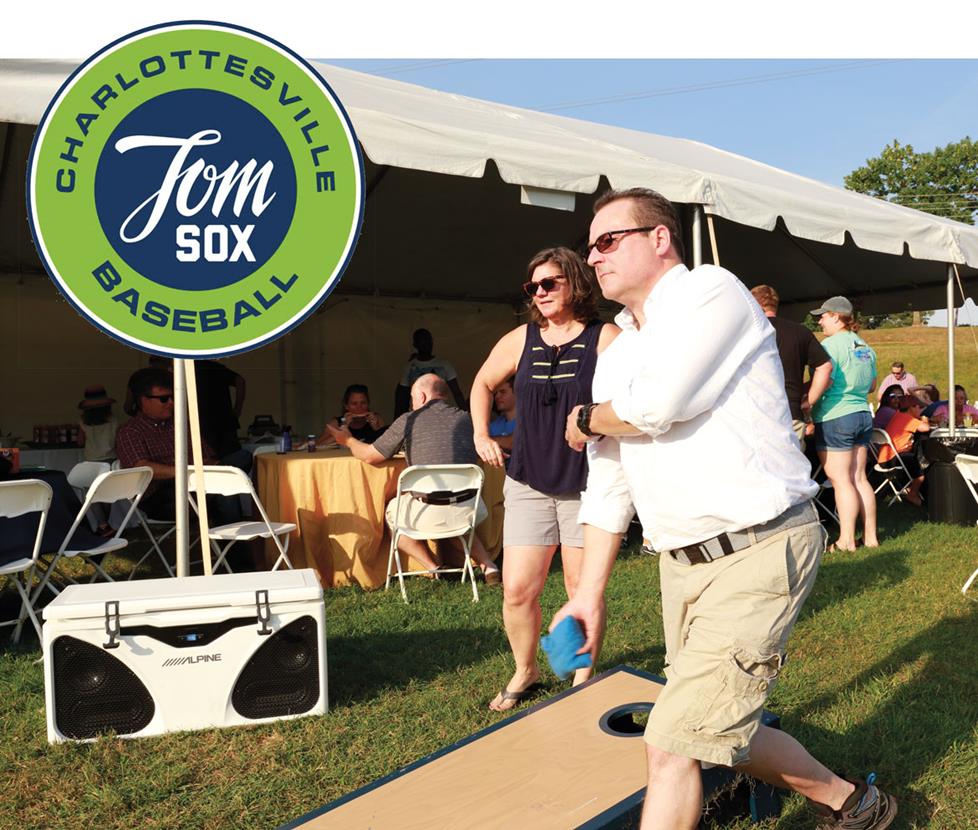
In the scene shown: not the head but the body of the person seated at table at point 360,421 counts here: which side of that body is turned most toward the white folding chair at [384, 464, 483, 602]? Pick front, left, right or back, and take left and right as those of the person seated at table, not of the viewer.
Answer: front

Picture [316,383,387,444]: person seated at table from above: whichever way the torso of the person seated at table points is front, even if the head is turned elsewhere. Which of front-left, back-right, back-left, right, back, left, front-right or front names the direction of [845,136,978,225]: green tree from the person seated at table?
back-left

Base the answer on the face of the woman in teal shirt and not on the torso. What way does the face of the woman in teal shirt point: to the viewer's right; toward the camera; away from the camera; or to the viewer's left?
to the viewer's left

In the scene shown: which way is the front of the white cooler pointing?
toward the camera

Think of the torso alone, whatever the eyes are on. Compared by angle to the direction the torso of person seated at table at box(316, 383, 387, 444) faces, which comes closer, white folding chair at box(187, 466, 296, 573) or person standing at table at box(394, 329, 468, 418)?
the white folding chair

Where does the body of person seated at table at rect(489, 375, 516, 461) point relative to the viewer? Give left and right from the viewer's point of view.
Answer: facing the viewer and to the left of the viewer

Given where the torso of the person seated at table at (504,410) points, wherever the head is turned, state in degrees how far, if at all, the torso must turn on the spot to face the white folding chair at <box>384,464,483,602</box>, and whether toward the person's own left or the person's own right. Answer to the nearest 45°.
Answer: approximately 45° to the person's own left

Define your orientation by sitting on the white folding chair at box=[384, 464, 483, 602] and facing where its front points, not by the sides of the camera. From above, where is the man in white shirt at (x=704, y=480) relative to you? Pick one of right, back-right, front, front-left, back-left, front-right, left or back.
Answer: back

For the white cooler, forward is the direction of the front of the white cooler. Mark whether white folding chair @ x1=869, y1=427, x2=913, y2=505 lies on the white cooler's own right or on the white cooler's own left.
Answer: on the white cooler's own left

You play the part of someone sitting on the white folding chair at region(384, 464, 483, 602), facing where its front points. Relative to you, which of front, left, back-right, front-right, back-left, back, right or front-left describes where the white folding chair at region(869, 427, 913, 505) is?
front-right

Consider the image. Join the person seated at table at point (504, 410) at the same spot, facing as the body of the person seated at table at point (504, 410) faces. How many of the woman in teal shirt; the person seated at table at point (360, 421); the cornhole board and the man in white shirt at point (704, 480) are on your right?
1

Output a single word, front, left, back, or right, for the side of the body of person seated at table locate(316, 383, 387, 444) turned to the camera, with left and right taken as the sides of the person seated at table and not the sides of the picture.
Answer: front
